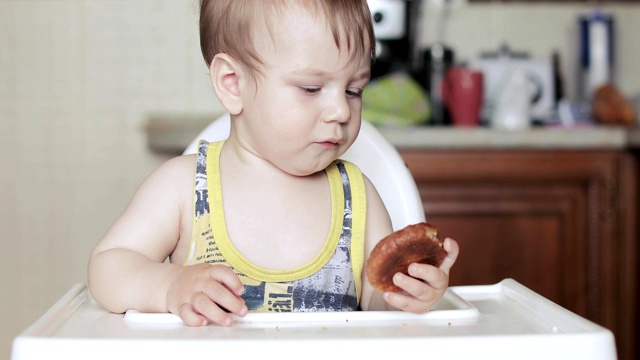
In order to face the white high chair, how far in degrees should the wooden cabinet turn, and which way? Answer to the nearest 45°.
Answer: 0° — it already faces it

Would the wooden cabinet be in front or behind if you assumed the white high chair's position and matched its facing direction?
behind

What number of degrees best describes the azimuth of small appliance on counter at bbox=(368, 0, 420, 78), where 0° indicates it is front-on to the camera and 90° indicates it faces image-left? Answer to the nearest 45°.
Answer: approximately 0°

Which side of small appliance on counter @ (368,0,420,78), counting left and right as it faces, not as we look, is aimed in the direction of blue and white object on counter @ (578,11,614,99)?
left

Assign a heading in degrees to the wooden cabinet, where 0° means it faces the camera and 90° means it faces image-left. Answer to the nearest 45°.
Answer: approximately 0°

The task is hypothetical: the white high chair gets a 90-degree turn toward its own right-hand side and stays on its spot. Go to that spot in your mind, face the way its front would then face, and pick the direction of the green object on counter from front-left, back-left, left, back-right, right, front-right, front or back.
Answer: right
